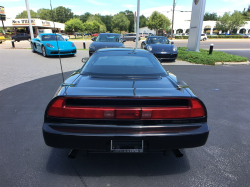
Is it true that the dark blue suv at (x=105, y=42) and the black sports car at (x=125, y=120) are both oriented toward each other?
yes

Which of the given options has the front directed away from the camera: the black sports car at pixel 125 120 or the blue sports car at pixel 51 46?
the black sports car

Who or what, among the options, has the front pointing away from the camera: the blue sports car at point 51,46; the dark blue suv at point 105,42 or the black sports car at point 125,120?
the black sports car at point 125,120

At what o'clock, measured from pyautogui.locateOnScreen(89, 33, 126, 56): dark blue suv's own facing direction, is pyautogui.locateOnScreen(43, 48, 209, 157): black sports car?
pyautogui.locateOnScreen(43, 48, 209, 157): black sports car is roughly at 12 o'clock from pyautogui.locateOnScreen(89, 33, 126, 56): dark blue suv.

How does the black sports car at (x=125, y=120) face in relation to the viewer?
away from the camera

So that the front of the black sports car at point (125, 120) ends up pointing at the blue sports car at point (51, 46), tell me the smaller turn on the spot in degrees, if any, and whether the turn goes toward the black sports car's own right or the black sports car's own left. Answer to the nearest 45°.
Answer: approximately 45° to the black sports car's own left

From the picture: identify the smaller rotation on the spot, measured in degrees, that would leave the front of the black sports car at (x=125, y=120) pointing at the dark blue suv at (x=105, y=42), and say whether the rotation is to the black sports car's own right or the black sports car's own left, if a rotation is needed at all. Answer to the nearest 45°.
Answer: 0° — it already faces it

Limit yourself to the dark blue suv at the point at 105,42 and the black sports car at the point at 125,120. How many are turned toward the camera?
1

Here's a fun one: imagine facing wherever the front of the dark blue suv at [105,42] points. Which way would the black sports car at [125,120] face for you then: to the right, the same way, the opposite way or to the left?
the opposite way
